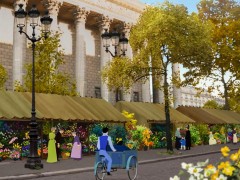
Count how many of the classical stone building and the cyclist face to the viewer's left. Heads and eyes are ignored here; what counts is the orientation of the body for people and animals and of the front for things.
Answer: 0

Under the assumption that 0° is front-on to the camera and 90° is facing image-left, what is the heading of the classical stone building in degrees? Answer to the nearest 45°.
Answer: approximately 315°

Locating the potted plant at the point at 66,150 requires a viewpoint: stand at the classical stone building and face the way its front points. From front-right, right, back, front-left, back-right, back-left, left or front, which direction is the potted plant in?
front-right

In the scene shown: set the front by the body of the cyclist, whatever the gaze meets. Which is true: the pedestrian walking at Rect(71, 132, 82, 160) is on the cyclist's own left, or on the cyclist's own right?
on the cyclist's own left

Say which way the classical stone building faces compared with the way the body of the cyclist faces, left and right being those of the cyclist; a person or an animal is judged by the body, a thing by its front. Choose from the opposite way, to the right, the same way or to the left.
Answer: to the right

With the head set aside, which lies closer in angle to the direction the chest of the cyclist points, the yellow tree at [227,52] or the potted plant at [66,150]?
the yellow tree

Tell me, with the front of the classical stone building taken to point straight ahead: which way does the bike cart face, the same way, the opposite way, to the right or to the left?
to the left

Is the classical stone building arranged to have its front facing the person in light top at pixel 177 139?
yes

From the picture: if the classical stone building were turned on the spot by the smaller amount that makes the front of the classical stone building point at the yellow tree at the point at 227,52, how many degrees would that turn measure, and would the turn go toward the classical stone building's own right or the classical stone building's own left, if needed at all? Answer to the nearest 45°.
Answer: approximately 45° to the classical stone building's own left
